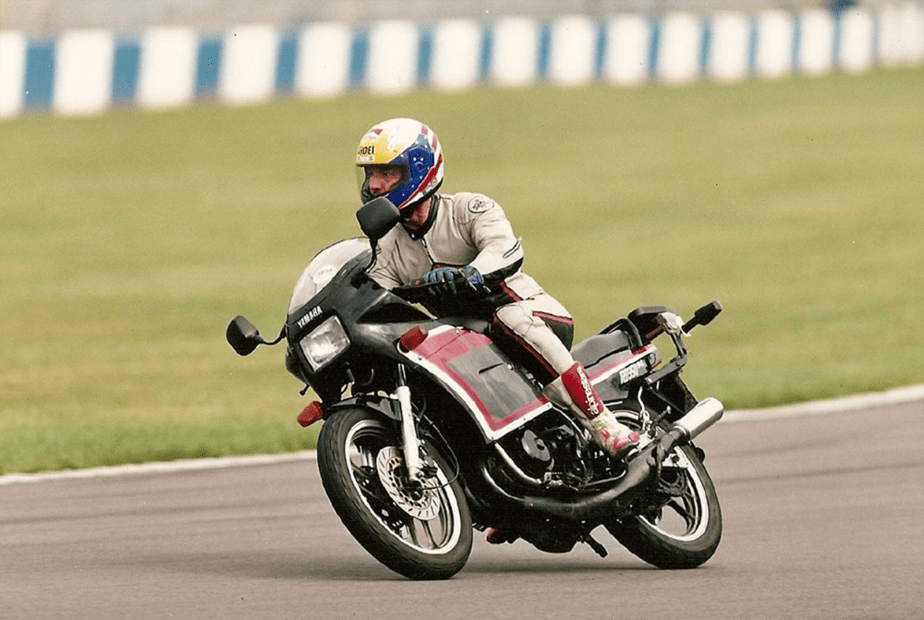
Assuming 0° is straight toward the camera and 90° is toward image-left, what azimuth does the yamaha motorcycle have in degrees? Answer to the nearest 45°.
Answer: approximately 45°

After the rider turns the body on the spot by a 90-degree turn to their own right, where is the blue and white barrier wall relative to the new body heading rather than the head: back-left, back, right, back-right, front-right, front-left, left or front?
front-right

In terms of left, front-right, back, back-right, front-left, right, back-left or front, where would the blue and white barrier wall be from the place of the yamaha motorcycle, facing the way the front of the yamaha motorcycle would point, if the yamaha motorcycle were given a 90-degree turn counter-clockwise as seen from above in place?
back-left
